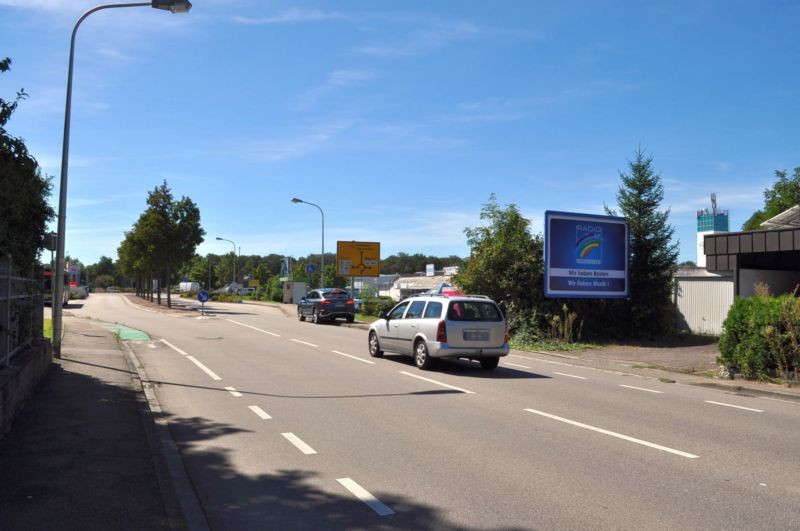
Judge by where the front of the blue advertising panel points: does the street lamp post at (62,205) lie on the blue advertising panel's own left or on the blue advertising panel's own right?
on the blue advertising panel's own right

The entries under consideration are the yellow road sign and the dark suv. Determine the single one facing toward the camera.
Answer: the yellow road sign

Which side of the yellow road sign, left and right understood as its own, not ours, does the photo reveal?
front

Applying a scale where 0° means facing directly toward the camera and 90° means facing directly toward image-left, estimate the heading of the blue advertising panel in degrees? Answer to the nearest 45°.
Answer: approximately 315°

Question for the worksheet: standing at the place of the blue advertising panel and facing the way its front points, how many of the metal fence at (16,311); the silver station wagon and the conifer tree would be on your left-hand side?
1

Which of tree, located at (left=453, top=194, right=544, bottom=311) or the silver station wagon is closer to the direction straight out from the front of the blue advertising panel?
the silver station wagon

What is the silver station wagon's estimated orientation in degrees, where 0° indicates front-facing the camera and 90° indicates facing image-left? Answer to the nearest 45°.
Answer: approximately 135°

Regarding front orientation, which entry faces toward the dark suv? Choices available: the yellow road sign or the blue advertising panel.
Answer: the yellow road sign

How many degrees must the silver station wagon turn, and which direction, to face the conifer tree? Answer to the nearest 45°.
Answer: approximately 90° to its right

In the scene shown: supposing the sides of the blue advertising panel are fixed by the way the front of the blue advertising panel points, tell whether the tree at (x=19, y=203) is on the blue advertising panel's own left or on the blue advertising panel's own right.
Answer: on the blue advertising panel's own right

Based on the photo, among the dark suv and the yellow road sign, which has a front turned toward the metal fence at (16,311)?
the yellow road sign

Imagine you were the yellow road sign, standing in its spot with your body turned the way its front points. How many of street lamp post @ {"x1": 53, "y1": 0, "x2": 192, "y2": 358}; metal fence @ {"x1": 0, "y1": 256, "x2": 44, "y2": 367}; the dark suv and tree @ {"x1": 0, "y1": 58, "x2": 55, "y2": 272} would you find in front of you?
4

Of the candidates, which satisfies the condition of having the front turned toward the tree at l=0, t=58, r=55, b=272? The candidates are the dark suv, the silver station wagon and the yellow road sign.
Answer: the yellow road sign

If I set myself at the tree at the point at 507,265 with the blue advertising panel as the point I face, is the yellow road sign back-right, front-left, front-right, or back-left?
back-left

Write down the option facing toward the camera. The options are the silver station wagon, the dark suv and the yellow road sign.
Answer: the yellow road sign

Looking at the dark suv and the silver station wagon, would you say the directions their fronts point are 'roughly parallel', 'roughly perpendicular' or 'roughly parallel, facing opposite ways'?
roughly parallel

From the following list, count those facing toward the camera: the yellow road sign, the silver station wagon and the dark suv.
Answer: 1
